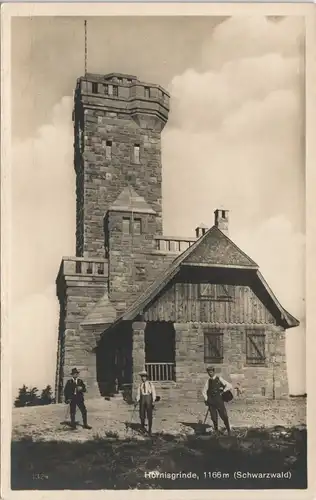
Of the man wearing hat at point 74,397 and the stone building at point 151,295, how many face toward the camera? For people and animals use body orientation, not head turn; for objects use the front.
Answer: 2

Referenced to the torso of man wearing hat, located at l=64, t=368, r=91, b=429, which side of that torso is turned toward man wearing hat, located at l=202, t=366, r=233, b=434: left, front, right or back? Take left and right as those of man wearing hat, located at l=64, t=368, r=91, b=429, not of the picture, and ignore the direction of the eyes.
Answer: left

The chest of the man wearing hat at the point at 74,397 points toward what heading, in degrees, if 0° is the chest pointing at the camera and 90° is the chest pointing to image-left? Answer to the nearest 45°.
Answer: approximately 0°
